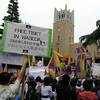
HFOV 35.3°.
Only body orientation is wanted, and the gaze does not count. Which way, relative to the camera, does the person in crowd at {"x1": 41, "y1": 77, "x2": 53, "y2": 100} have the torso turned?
away from the camera

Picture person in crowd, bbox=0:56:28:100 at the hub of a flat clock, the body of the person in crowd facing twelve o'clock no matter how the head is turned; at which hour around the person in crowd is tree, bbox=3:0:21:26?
The tree is roughly at 12 o'clock from the person in crowd.

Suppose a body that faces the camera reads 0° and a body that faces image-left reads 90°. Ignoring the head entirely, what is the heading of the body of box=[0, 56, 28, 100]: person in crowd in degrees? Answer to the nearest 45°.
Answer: approximately 180°

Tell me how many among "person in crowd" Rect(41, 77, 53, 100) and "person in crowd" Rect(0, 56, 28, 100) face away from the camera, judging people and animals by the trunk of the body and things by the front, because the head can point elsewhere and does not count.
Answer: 2

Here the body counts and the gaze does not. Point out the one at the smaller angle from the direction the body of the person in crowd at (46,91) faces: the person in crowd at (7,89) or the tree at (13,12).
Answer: the tree

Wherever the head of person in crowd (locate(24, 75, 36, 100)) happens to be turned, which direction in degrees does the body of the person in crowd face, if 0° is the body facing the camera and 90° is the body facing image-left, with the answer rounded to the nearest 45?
approximately 180°
